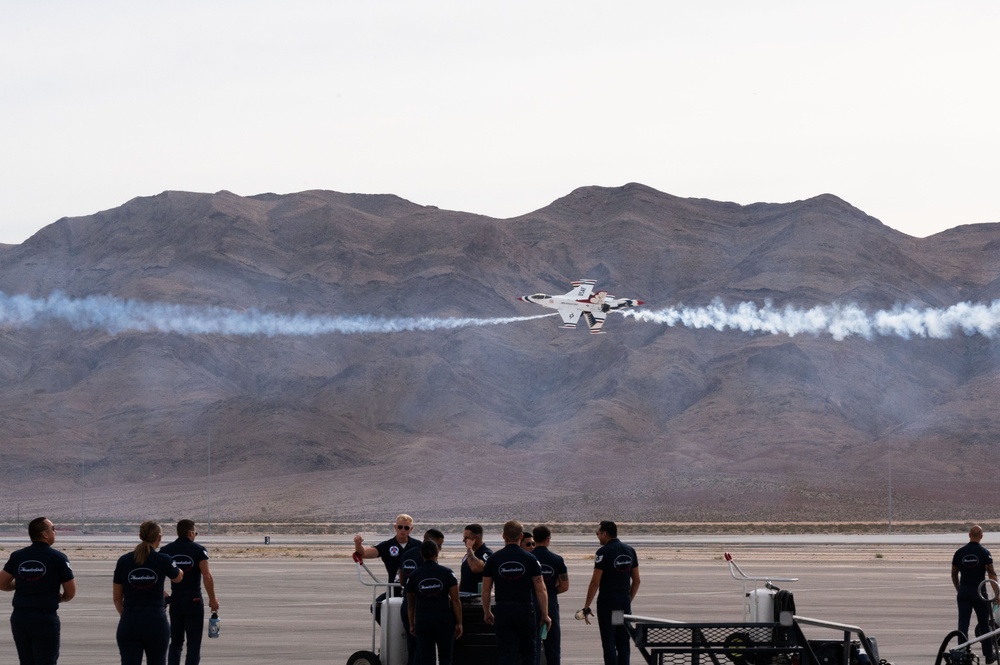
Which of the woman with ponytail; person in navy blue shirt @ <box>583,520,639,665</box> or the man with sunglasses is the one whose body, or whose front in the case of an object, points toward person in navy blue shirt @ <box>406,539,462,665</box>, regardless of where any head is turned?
the man with sunglasses

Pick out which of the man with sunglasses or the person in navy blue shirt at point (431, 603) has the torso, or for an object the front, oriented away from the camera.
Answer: the person in navy blue shirt

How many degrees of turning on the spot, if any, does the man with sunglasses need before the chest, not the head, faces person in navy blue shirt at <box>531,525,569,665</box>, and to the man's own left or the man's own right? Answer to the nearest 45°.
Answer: approximately 90° to the man's own left

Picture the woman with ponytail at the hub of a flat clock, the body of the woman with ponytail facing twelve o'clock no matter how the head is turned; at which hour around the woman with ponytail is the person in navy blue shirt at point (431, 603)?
The person in navy blue shirt is roughly at 3 o'clock from the woman with ponytail.

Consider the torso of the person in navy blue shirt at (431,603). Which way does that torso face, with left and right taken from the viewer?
facing away from the viewer

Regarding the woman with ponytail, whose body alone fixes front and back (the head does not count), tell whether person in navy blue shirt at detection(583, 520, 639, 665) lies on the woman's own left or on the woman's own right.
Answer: on the woman's own right

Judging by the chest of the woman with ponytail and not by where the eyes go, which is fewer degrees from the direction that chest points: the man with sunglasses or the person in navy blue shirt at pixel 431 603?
the man with sunglasses

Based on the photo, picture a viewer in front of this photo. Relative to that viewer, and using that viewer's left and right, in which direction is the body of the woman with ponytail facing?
facing away from the viewer

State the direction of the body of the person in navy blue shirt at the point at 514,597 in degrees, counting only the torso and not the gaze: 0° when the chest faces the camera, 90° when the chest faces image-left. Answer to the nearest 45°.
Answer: approximately 180°

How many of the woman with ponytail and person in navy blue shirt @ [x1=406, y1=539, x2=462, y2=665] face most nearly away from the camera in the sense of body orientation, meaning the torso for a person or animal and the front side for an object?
2

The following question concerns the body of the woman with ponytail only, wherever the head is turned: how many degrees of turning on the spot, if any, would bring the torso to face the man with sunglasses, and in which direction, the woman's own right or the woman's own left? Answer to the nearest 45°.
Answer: approximately 45° to the woman's own right

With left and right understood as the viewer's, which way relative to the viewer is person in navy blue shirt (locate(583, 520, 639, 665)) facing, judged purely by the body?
facing away from the viewer and to the left of the viewer

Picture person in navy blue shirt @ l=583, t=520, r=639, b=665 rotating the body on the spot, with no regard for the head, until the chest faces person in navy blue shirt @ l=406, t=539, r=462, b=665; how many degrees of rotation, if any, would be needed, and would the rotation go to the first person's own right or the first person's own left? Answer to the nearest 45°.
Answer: approximately 90° to the first person's own left
